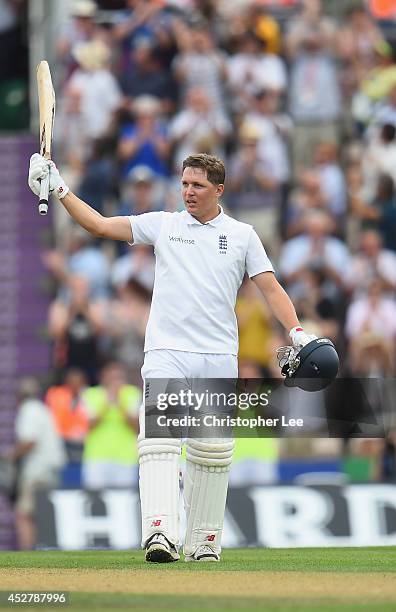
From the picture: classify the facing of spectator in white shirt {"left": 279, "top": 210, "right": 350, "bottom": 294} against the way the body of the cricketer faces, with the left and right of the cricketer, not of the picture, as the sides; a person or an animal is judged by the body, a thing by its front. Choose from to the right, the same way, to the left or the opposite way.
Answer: the same way

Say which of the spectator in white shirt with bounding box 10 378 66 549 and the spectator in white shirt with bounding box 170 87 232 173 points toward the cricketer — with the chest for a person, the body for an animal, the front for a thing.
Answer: the spectator in white shirt with bounding box 170 87 232 173

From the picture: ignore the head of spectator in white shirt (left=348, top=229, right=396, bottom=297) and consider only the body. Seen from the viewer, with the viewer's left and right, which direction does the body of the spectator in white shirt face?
facing the viewer

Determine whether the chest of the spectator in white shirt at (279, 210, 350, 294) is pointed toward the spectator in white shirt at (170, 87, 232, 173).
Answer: no

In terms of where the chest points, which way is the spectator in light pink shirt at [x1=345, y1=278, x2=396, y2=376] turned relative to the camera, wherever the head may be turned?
toward the camera

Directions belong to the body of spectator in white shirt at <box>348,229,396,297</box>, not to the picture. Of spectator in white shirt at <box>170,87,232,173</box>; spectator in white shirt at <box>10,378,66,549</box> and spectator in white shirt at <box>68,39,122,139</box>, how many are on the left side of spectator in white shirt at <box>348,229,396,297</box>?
0

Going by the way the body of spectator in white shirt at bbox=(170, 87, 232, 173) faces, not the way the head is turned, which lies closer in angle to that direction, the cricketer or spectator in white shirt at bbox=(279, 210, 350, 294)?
the cricketer

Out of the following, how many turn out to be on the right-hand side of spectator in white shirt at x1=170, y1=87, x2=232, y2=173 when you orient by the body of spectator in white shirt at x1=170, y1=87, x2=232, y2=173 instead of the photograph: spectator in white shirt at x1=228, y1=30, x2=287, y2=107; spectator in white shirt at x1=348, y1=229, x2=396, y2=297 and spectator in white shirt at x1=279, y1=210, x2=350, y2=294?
0

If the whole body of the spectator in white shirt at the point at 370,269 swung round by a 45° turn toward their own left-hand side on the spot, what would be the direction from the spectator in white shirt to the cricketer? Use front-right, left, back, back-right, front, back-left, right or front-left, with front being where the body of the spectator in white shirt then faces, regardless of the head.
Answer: front-right

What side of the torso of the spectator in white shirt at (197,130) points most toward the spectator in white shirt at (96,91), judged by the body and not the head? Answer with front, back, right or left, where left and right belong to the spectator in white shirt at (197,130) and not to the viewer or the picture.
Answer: right

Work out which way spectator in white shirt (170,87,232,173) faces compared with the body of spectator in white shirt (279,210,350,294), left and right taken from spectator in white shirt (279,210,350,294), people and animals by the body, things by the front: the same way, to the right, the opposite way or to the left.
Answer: the same way

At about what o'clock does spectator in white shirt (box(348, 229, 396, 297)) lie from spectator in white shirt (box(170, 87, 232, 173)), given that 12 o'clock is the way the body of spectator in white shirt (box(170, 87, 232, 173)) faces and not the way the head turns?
spectator in white shirt (box(348, 229, 396, 297)) is roughly at 10 o'clock from spectator in white shirt (box(170, 87, 232, 173)).

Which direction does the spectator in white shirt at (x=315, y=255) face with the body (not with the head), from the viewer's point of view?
toward the camera

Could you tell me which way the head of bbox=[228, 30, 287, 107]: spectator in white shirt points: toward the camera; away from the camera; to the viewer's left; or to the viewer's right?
toward the camera

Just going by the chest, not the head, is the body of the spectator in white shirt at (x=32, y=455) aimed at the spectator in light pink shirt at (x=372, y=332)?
no
